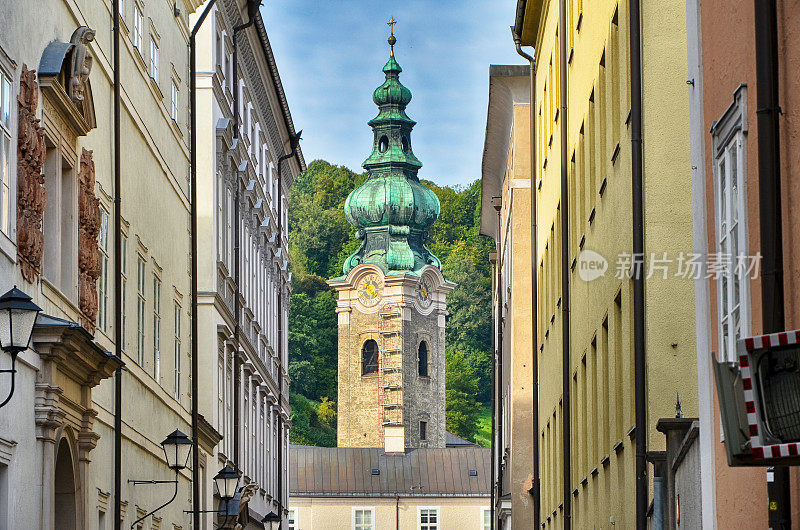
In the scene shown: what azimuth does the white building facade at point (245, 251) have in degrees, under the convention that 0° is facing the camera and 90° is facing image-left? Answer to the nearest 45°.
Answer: approximately 270°

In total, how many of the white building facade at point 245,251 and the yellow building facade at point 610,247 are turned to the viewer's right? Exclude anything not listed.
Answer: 1

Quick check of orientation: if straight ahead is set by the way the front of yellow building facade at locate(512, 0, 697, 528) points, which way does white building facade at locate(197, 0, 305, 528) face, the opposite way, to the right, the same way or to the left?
the opposite way

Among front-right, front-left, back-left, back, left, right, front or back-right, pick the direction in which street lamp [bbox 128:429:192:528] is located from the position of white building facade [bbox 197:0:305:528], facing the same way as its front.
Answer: right

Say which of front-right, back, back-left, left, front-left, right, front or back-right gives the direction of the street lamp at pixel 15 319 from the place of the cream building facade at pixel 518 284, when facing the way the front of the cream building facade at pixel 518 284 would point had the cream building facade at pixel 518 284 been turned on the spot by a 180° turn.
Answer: right

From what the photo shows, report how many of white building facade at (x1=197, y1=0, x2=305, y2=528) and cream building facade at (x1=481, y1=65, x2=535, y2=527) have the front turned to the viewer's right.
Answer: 1

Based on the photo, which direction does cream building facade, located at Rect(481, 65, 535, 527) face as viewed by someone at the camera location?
facing to the left of the viewer

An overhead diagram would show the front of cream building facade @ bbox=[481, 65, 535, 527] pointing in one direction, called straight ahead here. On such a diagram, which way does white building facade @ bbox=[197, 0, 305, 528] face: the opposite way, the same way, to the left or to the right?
the opposite way

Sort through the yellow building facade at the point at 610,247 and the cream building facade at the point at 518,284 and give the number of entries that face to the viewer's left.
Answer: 2

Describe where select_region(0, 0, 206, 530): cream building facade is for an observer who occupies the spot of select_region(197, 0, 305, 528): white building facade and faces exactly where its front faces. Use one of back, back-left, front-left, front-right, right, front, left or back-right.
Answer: right

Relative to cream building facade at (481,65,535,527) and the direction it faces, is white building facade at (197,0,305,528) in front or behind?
in front

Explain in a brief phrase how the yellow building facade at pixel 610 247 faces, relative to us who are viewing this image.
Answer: facing to the left of the viewer
